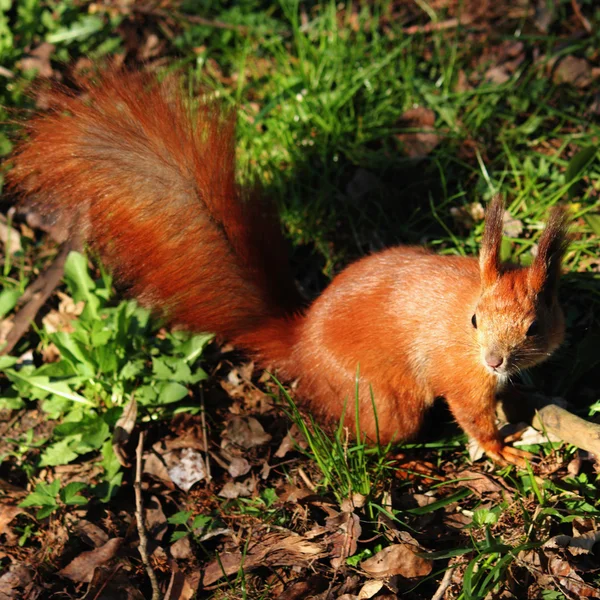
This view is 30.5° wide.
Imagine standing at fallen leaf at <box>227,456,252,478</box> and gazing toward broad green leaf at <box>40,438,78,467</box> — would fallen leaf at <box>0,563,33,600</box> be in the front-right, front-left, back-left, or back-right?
front-left

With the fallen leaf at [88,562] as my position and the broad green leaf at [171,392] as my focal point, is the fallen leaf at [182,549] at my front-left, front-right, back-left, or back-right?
front-right

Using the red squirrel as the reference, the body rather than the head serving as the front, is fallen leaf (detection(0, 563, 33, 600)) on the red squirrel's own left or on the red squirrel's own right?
on the red squirrel's own right

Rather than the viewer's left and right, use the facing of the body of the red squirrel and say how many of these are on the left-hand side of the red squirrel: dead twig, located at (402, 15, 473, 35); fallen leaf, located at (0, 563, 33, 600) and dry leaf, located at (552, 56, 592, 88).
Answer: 2

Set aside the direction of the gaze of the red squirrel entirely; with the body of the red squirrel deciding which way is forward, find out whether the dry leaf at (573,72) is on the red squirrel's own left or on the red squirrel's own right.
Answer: on the red squirrel's own left

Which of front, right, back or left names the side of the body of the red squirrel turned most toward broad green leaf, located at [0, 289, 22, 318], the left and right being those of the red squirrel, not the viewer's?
back

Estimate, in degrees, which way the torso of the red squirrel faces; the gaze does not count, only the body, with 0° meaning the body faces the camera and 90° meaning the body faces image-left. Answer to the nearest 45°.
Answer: approximately 315°
